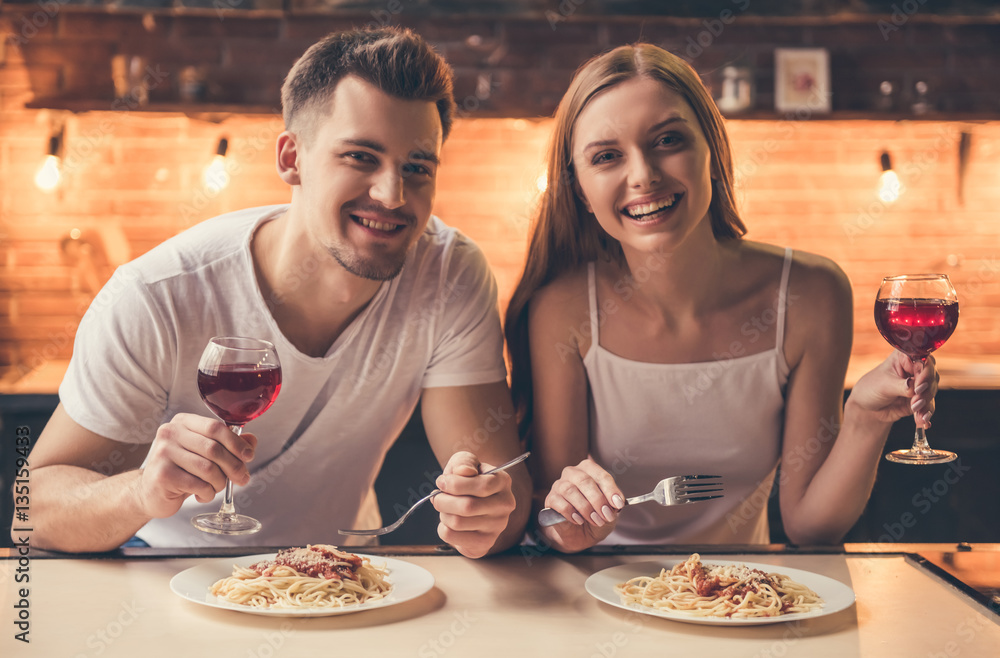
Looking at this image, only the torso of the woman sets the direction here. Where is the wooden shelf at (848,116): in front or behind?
behind

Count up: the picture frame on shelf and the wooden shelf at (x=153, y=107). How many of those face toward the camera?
2

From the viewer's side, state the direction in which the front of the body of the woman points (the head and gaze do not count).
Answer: toward the camera

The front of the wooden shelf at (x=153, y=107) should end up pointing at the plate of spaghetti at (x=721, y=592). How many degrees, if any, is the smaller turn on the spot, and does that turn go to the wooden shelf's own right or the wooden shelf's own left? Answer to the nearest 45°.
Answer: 0° — it already faces it

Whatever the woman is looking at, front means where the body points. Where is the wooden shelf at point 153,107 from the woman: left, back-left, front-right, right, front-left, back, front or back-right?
back-right

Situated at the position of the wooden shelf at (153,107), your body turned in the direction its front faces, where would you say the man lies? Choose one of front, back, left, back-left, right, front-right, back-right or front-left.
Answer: front

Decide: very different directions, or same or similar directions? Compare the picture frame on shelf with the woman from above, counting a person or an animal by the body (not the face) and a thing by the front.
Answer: same or similar directions

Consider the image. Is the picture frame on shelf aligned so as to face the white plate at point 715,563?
yes

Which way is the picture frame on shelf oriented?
toward the camera

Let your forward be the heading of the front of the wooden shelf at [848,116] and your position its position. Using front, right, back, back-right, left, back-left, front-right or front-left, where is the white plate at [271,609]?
front

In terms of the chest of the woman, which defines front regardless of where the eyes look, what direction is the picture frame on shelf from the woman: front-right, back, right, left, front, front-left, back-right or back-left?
back

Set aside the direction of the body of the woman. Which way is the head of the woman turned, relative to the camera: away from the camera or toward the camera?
toward the camera

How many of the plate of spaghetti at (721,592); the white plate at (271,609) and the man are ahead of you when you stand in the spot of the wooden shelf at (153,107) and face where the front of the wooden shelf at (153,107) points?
3

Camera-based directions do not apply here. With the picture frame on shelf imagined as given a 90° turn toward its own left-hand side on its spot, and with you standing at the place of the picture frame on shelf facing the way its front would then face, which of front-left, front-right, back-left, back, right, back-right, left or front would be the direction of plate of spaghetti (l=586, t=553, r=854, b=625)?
right

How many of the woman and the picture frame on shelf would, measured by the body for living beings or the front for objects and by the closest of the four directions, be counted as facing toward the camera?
2

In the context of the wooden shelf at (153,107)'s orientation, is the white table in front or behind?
in front
